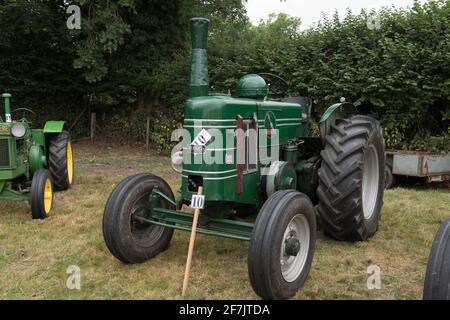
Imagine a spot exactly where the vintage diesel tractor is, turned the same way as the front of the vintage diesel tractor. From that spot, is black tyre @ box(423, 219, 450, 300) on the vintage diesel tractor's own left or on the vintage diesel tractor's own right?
on the vintage diesel tractor's own left

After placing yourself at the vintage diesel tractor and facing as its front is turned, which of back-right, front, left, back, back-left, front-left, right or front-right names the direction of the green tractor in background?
right

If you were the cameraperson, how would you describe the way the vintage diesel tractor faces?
facing the viewer and to the left of the viewer

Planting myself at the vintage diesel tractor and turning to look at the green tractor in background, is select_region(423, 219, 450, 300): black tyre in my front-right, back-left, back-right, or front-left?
back-left
